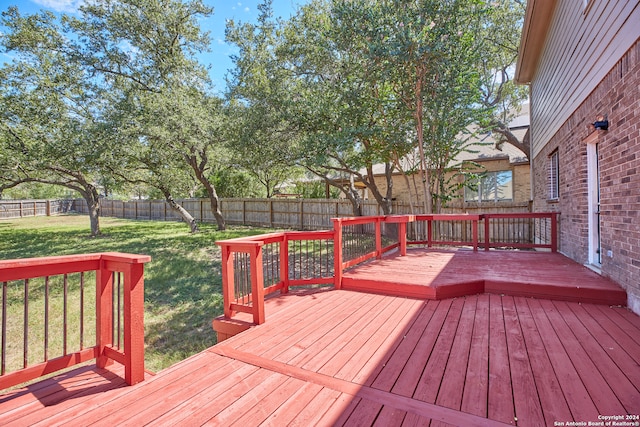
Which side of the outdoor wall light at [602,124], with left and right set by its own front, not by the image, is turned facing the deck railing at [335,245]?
front

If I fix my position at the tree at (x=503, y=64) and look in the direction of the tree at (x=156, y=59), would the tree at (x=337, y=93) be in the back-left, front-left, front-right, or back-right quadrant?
front-left

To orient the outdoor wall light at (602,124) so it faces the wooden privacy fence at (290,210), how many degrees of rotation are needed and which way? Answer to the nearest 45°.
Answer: approximately 45° to its right

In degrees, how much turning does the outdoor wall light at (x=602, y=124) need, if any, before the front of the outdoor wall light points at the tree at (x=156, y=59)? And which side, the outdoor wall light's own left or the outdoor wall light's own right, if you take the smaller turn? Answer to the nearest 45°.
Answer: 0° — it already faces it

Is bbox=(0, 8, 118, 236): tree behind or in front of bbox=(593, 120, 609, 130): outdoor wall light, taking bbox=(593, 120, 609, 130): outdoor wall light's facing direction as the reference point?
in front

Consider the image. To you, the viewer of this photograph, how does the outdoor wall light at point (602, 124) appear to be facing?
facing to the left of the viewer

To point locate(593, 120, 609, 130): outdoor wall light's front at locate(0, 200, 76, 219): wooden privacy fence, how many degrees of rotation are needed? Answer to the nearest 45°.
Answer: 0° — it already faces it
